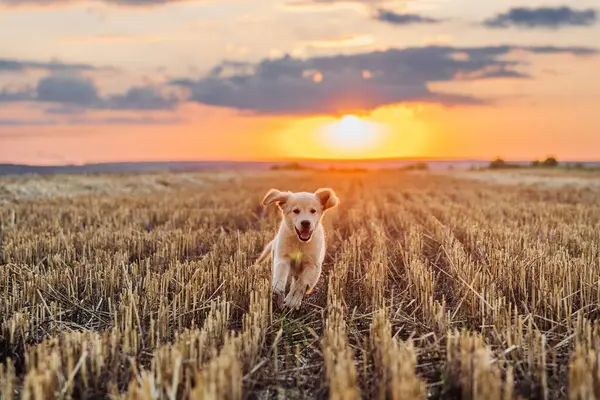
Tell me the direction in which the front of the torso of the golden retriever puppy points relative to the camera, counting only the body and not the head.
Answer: toward the camera
